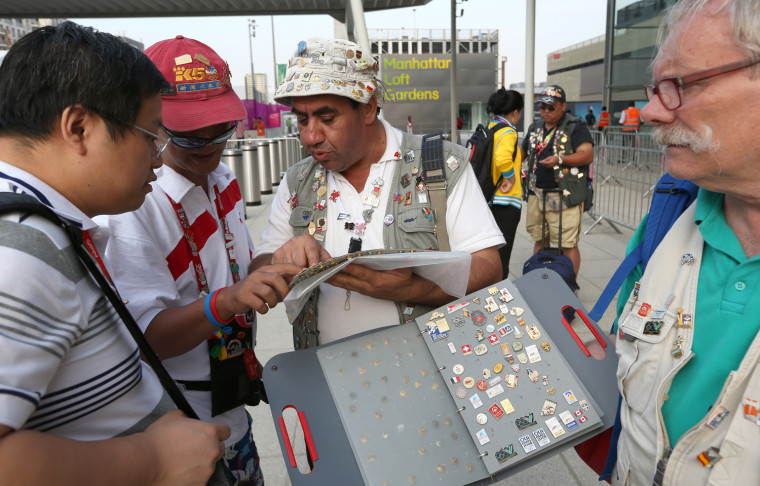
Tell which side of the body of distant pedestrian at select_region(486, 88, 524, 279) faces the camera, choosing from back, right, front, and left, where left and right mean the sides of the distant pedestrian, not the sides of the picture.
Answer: right

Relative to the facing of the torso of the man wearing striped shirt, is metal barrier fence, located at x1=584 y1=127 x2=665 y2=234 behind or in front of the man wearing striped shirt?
in front

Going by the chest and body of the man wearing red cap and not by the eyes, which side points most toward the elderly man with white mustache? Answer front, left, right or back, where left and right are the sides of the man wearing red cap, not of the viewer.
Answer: front

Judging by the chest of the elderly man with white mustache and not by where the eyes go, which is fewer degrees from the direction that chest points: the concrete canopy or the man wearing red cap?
the man wearing red cap

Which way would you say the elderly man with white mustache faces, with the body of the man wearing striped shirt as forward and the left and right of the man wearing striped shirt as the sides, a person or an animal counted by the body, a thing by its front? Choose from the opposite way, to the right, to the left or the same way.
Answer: the opposite way

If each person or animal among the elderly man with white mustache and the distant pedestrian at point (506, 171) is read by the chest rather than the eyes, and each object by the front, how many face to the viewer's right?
1

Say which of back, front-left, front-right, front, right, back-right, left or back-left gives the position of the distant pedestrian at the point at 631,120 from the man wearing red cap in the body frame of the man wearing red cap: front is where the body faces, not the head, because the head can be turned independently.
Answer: left

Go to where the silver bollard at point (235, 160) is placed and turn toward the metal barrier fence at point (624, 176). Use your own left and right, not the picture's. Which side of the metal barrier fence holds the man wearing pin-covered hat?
right

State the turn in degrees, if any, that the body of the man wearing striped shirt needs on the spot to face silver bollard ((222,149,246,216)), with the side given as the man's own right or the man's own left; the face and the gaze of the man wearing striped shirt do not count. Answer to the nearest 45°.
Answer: approximately 90° to the man's own left

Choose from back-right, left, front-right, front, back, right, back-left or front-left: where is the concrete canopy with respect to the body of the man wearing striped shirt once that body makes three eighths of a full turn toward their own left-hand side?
front-right

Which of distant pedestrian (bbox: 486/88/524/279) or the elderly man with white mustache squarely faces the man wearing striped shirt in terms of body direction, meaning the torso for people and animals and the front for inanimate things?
the elderly man with white mustache

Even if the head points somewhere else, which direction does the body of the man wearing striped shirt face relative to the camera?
to the viewer's right

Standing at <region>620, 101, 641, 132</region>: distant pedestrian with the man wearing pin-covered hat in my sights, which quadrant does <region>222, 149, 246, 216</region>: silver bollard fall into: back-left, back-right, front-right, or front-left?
front-right

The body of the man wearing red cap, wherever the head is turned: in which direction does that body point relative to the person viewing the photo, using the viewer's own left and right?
facing the viewer and to the right of the viewer
